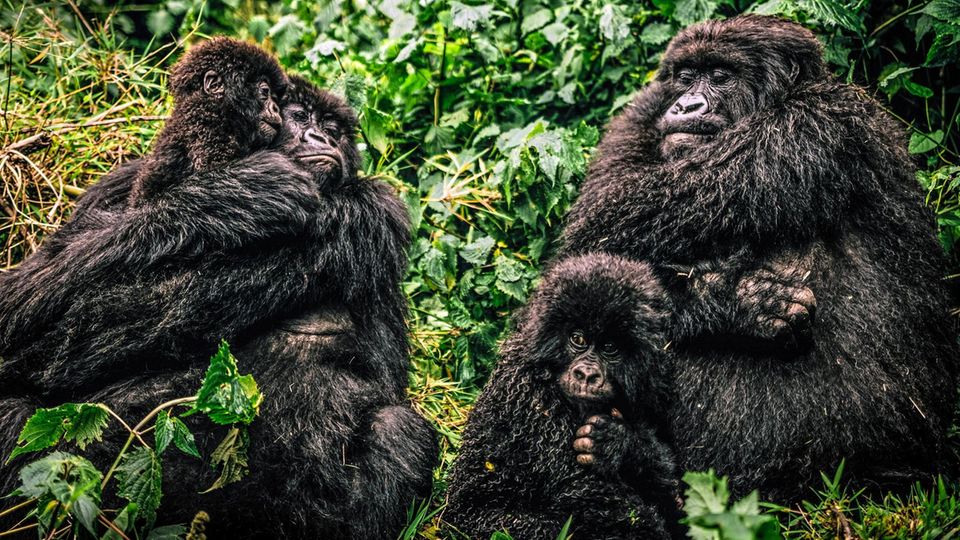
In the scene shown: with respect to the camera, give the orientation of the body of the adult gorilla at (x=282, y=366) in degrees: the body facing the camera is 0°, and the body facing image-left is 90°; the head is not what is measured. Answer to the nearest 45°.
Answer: approximately 45°

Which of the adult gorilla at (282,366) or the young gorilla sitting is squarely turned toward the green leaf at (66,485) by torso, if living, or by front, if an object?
the adult gorilla

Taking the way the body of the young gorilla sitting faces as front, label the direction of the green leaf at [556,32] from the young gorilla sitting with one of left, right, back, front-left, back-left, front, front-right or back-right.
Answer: back-left

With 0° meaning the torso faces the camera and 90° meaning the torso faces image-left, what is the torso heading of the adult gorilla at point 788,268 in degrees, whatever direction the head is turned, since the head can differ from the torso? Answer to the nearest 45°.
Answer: approximately 45°

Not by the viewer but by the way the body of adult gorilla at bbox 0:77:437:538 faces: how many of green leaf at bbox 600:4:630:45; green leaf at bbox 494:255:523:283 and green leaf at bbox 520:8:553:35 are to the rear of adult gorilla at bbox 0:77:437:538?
3

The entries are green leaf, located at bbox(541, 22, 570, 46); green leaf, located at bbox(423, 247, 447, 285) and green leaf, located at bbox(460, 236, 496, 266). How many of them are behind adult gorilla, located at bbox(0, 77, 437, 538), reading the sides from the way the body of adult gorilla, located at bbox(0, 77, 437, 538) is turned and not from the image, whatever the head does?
3

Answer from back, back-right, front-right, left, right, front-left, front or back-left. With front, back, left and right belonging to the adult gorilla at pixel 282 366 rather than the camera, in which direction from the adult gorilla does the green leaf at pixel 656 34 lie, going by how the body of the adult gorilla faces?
back

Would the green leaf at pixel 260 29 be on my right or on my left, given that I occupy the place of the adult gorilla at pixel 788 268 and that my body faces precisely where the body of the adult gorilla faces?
on my right

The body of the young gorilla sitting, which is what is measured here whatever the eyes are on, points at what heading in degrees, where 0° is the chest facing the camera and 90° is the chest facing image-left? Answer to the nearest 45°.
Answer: approximately 315°

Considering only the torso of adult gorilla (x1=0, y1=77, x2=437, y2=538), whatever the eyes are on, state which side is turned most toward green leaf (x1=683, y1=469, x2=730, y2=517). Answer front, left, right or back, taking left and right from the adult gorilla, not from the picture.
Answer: left

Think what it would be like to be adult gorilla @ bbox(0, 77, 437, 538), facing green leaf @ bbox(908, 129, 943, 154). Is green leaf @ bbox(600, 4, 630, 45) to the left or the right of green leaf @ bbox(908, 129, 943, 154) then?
left
